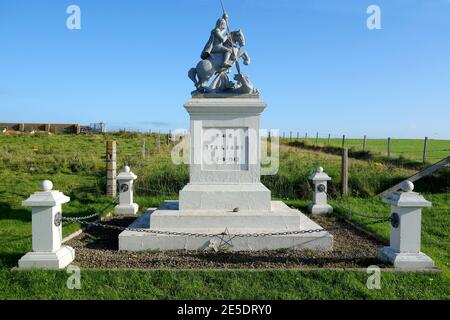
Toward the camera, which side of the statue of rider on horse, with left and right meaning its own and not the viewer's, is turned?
right

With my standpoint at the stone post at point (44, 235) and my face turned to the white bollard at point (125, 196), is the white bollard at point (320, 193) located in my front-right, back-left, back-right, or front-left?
front-right

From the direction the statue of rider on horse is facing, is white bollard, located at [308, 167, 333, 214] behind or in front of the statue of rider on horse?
in front

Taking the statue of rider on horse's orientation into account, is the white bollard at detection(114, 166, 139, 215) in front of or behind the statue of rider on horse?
behind

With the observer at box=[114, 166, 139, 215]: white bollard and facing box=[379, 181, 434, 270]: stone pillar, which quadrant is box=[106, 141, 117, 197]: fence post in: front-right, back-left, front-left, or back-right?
back-left

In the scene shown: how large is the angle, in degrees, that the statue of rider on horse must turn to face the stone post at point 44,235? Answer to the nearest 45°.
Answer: approximately 135° to its right

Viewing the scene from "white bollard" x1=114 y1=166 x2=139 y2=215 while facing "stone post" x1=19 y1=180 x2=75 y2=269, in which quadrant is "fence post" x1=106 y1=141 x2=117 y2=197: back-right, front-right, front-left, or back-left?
back-right
